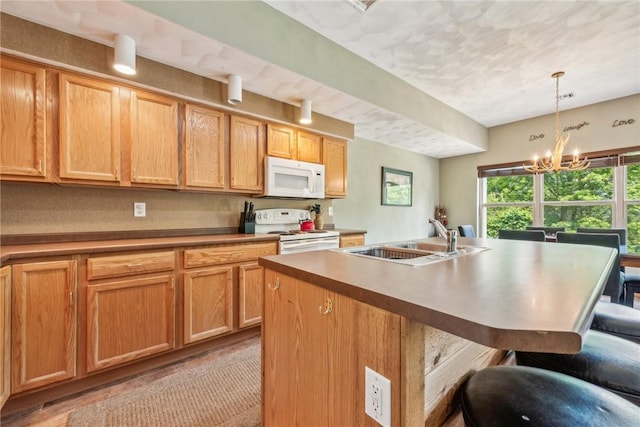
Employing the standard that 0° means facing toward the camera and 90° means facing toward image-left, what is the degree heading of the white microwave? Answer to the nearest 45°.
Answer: approximately 315°

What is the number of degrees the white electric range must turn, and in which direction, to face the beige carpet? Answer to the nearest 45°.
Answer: approximately 90° to its right

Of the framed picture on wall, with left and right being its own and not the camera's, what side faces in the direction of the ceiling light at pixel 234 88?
right

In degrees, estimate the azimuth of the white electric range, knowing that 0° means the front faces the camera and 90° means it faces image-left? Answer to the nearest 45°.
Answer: approximately 315°

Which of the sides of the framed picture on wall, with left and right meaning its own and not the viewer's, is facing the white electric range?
right

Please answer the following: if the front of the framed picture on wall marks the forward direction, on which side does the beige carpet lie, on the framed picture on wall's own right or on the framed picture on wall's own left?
on the framed picture on wall's own right

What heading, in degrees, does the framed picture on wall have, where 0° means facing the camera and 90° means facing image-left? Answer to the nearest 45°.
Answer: approximately 315°
